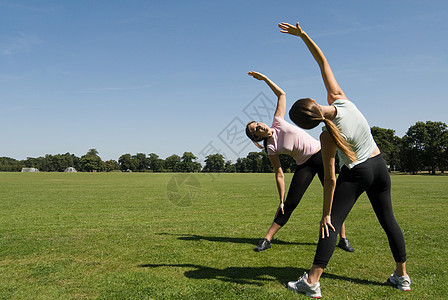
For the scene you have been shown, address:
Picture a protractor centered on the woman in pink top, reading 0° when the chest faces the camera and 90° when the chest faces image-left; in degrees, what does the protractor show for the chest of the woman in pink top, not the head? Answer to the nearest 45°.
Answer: approximately 0°
